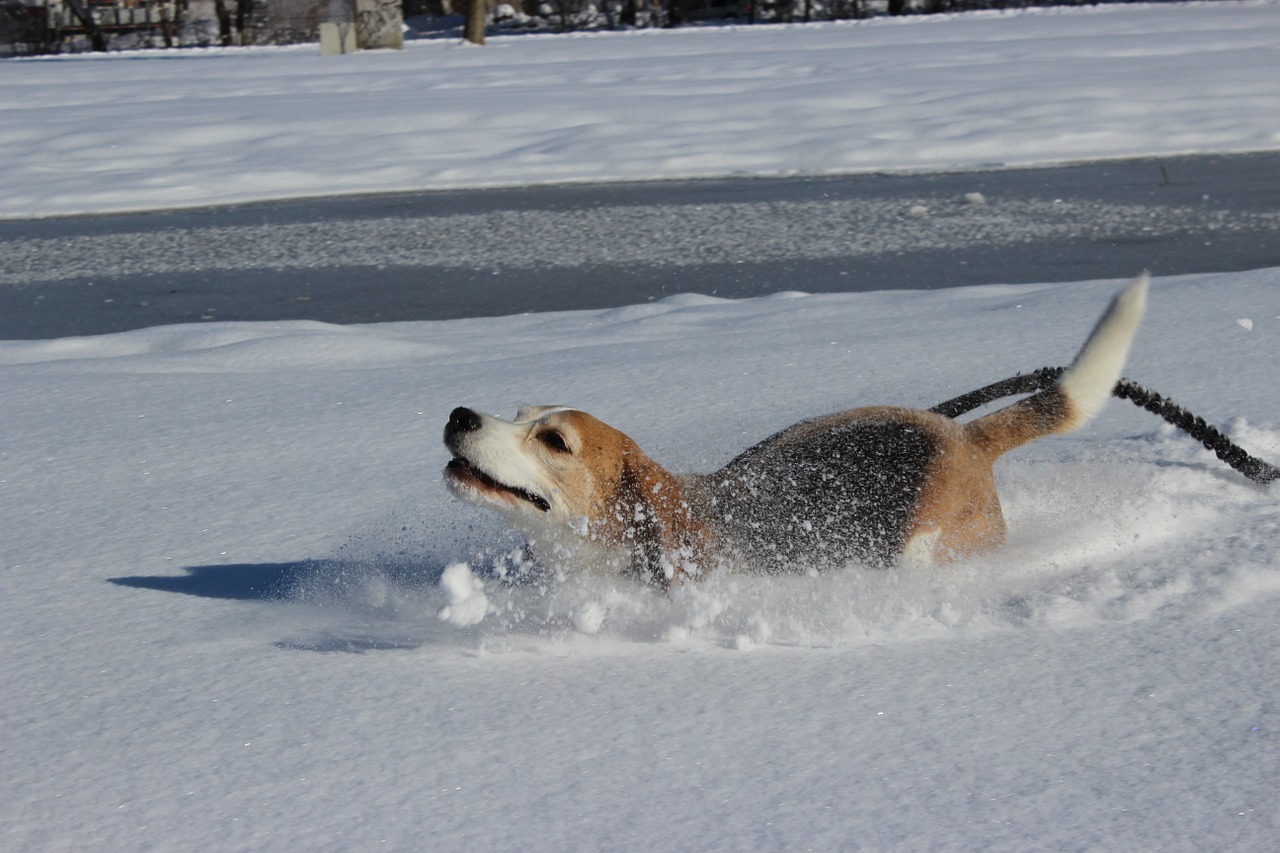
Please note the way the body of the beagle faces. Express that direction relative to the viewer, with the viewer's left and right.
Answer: facing to the left of the viewer

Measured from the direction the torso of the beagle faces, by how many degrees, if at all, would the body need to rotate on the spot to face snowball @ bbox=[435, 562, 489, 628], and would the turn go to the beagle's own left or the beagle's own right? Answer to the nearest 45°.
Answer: approximately 45° to the beagle's own left

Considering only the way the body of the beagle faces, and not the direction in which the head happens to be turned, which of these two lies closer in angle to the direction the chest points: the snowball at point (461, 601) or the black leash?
the snowball

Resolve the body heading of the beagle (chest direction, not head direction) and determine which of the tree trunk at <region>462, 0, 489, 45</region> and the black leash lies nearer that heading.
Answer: the tree trunk

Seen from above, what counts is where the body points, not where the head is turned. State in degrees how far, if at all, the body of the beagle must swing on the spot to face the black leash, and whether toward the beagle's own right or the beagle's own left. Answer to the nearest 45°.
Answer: approximately 135° to the beagle's own right

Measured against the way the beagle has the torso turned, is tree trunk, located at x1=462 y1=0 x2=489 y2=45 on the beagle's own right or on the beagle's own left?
on the beagle's own right
